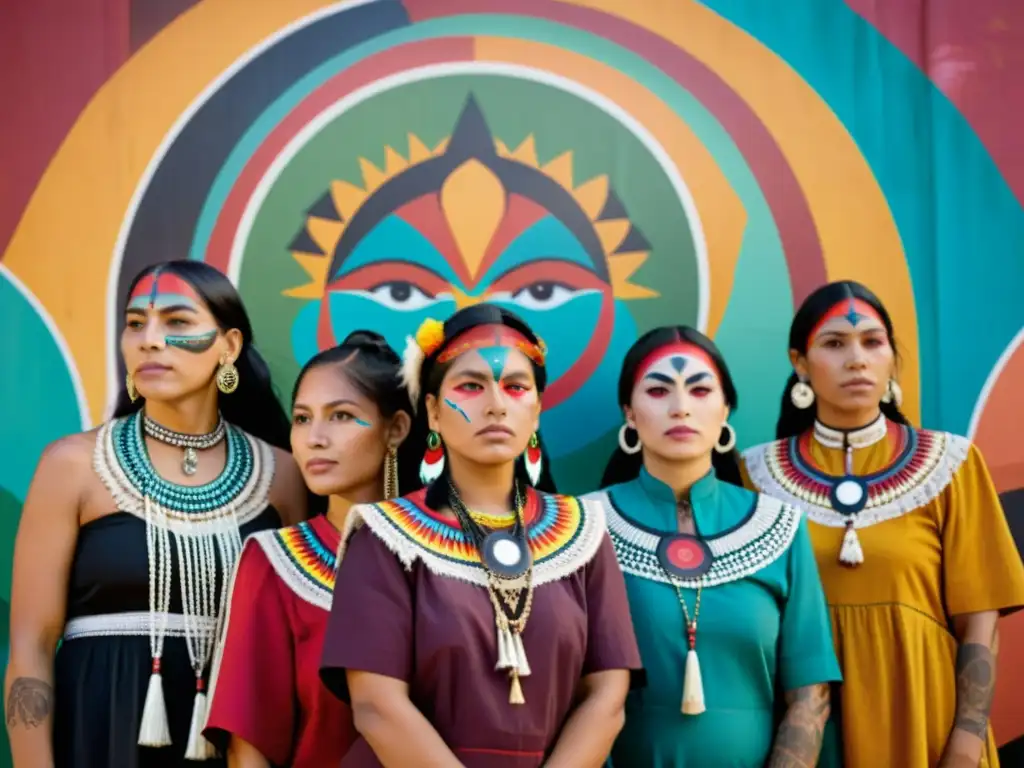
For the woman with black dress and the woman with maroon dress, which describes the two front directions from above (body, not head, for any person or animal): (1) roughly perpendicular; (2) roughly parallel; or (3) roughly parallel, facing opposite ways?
roughly parallel

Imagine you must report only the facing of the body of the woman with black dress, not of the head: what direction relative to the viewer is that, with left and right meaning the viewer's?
facing the viewer

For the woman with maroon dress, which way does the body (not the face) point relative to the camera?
toward the camera

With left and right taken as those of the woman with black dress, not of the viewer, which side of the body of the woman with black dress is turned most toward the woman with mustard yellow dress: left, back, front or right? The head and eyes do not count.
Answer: left

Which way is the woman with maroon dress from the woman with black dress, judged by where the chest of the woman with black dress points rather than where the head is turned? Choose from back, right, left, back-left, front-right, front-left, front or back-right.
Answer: front-left

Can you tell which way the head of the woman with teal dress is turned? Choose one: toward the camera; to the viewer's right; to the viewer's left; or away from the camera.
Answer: toward the camera

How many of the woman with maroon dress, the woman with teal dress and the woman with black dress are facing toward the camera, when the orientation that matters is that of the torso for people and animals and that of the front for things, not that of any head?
3

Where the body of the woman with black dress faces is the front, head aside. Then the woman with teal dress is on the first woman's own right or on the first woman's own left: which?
on the first woman's own left

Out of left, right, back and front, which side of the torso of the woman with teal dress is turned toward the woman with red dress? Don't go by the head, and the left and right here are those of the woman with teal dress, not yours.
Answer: right

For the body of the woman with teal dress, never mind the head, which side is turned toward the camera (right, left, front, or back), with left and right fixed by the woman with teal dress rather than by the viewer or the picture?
front

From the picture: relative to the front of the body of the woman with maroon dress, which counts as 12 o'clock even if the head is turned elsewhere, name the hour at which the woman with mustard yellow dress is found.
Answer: The woman with mustard yellow dress is roughly at 8 o'clock from the woman with maroon dress.

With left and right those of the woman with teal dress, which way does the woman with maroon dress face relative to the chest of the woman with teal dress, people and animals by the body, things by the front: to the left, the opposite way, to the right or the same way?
the same way

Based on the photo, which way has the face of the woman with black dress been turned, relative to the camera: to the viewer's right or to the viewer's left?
to the viewer's left

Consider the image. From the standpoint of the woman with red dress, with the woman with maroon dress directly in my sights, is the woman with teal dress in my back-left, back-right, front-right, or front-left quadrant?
front-left

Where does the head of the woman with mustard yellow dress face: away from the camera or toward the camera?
toward the camera
